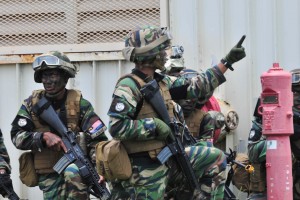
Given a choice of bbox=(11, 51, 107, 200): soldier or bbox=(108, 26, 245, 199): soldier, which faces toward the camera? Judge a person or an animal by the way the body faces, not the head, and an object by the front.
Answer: bbox=(11, 51, 107, 200): soldier

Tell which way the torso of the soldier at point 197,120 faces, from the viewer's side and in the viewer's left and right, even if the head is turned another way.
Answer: facing the viewer and to the left of the viewer

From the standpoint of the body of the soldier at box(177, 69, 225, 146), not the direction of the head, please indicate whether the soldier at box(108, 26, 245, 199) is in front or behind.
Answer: in front

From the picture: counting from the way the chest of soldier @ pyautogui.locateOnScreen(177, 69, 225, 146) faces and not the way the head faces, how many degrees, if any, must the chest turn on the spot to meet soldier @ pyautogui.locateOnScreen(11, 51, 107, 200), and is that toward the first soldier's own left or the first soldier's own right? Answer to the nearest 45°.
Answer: approximately 45° to the first soldier's own right

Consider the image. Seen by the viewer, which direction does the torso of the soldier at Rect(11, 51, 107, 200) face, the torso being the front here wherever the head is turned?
toward the camera

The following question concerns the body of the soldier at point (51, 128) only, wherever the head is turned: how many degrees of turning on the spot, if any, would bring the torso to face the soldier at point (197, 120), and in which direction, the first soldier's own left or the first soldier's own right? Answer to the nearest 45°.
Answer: approximately 90° to the first soldier's own left

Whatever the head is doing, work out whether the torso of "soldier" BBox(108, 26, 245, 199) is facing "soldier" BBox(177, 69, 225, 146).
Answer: no

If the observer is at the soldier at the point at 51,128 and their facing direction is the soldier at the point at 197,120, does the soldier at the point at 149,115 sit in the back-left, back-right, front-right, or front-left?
front-right

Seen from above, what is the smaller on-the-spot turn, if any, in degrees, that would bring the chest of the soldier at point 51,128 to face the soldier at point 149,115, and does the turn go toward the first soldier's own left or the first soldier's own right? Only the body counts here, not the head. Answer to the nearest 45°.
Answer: approximately 45° to the first soldier's own left
